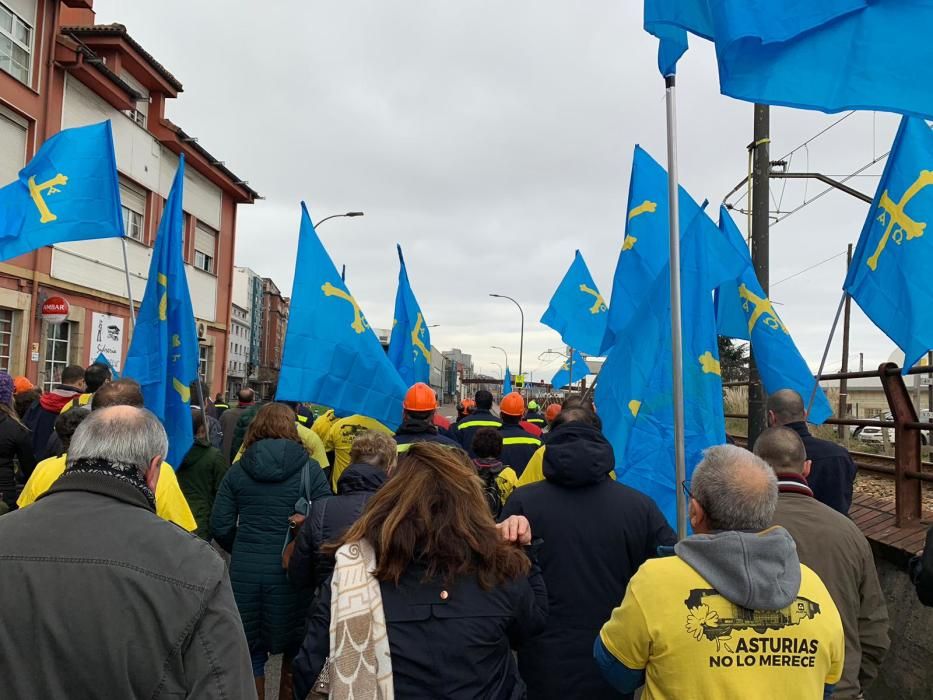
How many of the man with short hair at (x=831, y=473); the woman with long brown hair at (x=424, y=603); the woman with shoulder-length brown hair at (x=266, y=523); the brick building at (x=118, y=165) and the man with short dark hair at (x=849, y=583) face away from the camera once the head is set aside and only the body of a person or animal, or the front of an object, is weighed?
4

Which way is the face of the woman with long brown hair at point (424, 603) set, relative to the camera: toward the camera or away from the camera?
away from the camera

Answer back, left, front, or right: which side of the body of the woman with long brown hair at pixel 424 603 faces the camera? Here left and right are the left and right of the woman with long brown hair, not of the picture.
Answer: back

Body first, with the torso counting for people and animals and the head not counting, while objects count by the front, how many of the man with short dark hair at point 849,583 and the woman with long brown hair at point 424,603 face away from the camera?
2

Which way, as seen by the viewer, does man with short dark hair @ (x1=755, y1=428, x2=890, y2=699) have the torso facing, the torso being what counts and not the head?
away from the camera

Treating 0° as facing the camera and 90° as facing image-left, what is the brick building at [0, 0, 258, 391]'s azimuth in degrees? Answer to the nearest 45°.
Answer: approximately 315°

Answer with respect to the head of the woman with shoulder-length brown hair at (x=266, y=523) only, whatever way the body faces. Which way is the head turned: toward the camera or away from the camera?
away from the camera

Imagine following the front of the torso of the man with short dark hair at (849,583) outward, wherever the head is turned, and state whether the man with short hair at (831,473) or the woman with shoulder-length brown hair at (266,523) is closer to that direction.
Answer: the man with short hair

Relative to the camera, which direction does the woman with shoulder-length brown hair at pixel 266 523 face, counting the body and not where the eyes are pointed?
away from the camera

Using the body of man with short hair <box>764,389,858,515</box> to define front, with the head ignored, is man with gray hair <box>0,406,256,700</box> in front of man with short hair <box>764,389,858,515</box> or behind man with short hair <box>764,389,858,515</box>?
behind

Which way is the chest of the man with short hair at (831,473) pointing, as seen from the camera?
away from the camera

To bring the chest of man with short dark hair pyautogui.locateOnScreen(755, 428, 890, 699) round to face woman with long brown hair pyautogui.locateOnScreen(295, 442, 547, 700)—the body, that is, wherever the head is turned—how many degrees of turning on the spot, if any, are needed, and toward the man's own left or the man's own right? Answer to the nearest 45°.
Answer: approximately 135° to the man's own left

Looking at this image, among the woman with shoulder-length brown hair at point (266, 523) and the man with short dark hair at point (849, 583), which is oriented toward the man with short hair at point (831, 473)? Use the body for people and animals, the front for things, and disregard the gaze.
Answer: the man with short dark hair at point (849, 583)

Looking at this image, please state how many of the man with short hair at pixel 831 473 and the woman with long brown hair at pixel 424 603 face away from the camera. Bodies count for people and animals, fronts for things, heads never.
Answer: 2
